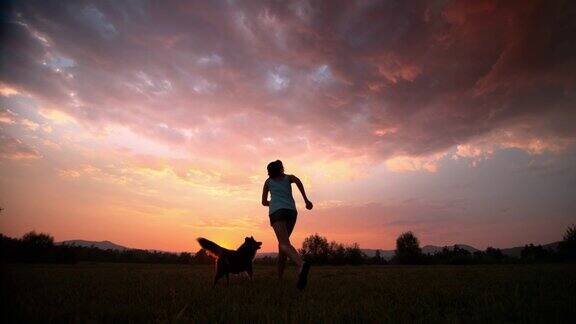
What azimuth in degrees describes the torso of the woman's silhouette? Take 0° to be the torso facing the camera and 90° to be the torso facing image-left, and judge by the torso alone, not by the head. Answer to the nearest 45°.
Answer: approximately 135°

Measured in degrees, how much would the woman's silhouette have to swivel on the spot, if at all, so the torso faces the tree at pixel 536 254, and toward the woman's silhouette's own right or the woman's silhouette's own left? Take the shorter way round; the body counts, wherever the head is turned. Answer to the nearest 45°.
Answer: approximately 90° to the woman's silhouette's own right

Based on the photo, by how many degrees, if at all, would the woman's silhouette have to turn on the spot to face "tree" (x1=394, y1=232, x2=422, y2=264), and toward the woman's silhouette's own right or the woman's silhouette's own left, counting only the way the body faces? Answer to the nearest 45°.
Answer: approximately 45° to the woman's silhouette's own right

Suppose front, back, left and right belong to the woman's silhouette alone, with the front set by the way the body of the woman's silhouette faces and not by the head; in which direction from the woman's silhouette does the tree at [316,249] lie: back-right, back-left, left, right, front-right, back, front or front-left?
front-right
